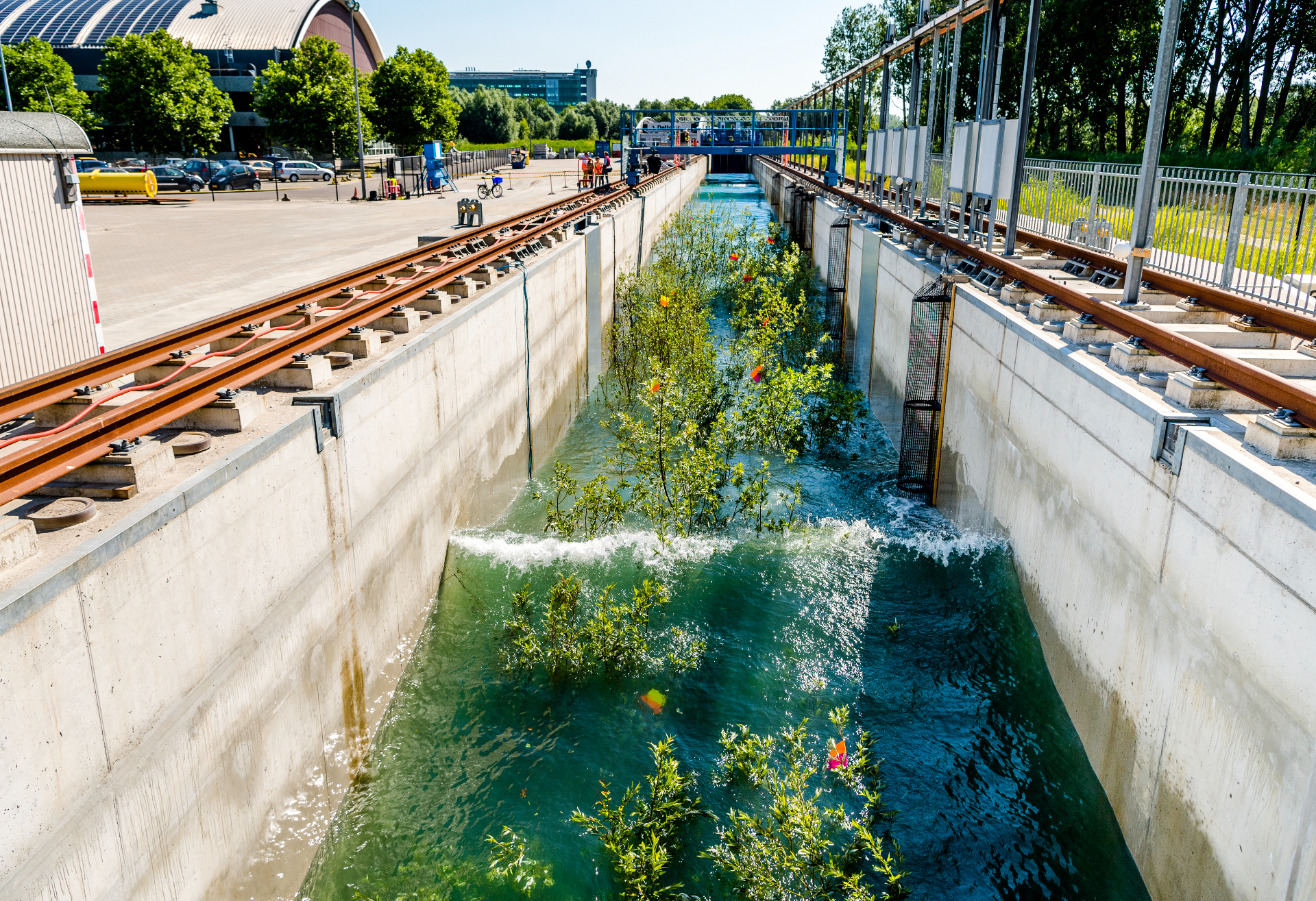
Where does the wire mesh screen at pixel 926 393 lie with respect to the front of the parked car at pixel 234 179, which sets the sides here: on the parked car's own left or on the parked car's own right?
on the parked car's own left

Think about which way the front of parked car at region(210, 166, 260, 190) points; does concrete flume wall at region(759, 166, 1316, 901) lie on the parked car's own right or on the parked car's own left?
on the parked car's own left

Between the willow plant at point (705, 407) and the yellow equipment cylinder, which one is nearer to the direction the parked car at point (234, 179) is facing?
the yellow equipment cylinder

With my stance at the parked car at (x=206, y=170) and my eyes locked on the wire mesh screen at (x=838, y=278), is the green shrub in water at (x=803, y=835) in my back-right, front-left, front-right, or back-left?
front-right

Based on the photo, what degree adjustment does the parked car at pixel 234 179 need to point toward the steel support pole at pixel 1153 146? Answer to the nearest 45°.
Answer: approximately 45° to its left

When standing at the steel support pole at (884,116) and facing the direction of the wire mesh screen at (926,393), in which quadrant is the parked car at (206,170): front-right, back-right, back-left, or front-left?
back-right

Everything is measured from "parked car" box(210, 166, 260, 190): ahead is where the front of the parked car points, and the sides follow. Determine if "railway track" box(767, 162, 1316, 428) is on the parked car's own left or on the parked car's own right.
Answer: on the parked car's own left

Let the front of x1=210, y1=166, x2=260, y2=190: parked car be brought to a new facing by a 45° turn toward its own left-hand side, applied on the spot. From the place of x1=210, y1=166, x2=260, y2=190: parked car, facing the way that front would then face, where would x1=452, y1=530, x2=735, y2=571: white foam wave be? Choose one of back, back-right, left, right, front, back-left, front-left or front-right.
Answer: front

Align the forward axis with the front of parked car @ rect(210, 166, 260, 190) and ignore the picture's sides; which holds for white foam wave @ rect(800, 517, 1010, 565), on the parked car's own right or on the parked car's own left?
on the parked car's own left

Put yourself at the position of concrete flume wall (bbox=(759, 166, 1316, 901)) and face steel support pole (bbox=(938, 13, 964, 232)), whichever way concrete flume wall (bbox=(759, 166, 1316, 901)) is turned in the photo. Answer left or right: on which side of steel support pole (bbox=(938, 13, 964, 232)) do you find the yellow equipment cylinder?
left

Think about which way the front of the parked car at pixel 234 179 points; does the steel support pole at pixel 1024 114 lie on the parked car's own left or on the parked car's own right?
on the parked car's own left
